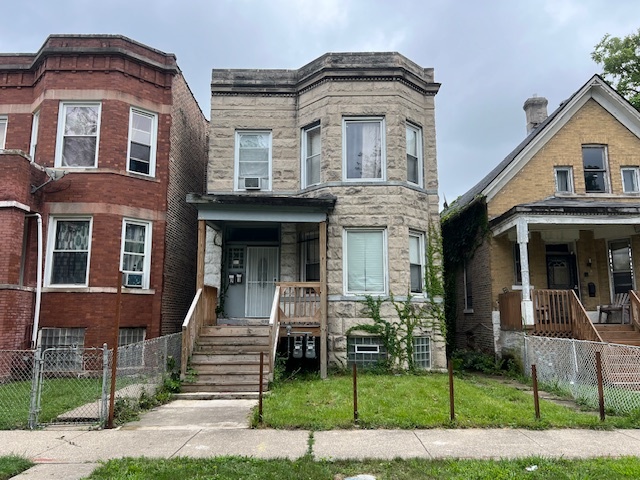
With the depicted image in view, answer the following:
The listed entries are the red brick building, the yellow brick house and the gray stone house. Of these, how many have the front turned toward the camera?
3

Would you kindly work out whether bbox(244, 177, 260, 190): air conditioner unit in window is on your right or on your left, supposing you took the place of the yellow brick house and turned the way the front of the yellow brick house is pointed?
on your right

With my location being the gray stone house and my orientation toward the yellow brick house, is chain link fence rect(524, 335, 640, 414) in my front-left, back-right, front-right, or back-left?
front-right

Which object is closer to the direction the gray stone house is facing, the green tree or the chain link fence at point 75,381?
the chain link fence

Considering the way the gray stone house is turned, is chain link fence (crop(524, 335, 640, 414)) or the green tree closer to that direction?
the chain link fence

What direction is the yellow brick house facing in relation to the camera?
toward the camera

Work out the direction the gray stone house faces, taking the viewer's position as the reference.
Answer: facing the viewer

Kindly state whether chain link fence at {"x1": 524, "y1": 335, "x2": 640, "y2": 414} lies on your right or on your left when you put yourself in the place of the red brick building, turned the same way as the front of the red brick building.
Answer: on your left

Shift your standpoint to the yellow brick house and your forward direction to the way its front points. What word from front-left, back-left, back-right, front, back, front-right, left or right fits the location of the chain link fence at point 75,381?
front-right

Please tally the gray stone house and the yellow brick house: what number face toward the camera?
2

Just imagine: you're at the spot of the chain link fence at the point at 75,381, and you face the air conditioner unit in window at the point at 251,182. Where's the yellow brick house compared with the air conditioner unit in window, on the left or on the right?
right

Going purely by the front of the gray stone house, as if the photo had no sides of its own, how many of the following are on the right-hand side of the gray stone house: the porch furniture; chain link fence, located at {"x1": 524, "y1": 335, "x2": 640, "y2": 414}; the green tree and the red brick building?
1

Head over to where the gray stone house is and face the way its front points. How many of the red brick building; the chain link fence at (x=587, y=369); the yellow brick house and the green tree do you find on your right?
1

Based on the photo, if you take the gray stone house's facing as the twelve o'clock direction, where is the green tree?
The green tree is roughly at 8 o'clock from the gray stone house.
